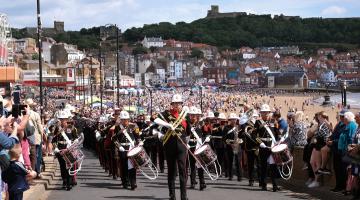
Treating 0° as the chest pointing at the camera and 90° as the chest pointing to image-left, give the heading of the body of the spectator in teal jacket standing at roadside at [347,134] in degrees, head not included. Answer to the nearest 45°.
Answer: approximately 90°

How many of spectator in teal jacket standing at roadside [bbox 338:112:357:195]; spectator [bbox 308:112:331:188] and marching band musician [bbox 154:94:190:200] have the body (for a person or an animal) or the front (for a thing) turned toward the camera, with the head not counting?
1

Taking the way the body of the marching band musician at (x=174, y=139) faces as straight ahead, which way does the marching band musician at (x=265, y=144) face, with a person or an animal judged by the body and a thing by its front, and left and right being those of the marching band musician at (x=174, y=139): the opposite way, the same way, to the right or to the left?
the same way

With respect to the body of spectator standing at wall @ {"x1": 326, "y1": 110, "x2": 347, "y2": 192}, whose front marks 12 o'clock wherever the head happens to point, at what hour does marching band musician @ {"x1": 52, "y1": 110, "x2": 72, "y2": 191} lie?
The marching band musician is roughly at 12 o'clock from the spectator standing at wall.

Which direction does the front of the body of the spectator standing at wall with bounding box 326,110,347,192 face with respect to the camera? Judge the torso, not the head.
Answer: to the viewer's left

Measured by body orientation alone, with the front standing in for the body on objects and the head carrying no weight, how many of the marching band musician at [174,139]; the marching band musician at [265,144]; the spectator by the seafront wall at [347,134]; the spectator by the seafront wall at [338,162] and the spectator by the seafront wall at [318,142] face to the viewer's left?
3

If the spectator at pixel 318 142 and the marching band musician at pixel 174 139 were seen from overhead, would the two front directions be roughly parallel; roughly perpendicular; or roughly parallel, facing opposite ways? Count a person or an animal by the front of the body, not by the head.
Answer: roughly perpendicular

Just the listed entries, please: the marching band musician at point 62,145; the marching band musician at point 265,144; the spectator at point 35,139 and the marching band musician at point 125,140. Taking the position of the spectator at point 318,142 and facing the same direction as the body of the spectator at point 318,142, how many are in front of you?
4

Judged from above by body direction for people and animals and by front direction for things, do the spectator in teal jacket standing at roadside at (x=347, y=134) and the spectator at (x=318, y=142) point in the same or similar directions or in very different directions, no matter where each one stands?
same or similar directions

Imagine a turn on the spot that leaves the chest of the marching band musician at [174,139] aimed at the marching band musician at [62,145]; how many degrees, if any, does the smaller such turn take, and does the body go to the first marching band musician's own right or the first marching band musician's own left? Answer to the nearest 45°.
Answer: approximately 135° to the first marching band musician's own right

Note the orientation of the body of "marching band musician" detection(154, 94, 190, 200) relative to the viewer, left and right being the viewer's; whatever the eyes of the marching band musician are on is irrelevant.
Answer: facing the viewer

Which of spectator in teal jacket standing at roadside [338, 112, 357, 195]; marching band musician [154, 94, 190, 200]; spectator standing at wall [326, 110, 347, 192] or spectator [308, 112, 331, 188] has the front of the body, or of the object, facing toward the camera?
the marching band musician

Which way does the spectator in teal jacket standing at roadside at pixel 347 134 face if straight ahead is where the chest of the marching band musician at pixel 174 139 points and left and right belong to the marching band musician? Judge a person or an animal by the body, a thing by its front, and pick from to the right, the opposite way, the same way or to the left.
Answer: to the right

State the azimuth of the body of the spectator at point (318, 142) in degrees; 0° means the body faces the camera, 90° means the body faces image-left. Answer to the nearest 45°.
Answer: approximately 90°

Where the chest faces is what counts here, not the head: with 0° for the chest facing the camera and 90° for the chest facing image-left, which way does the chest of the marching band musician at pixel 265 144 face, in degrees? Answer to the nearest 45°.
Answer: approximately 0°

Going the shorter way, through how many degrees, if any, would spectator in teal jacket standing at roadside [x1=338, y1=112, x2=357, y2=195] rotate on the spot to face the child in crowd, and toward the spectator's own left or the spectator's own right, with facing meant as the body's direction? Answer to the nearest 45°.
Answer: approximately 45° to the spectator's own left

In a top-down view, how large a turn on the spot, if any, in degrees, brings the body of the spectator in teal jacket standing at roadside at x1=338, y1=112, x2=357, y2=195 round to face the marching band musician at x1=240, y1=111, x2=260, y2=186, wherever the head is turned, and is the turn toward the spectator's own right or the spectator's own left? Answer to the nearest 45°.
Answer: approximately 45° to the spectator's own right
